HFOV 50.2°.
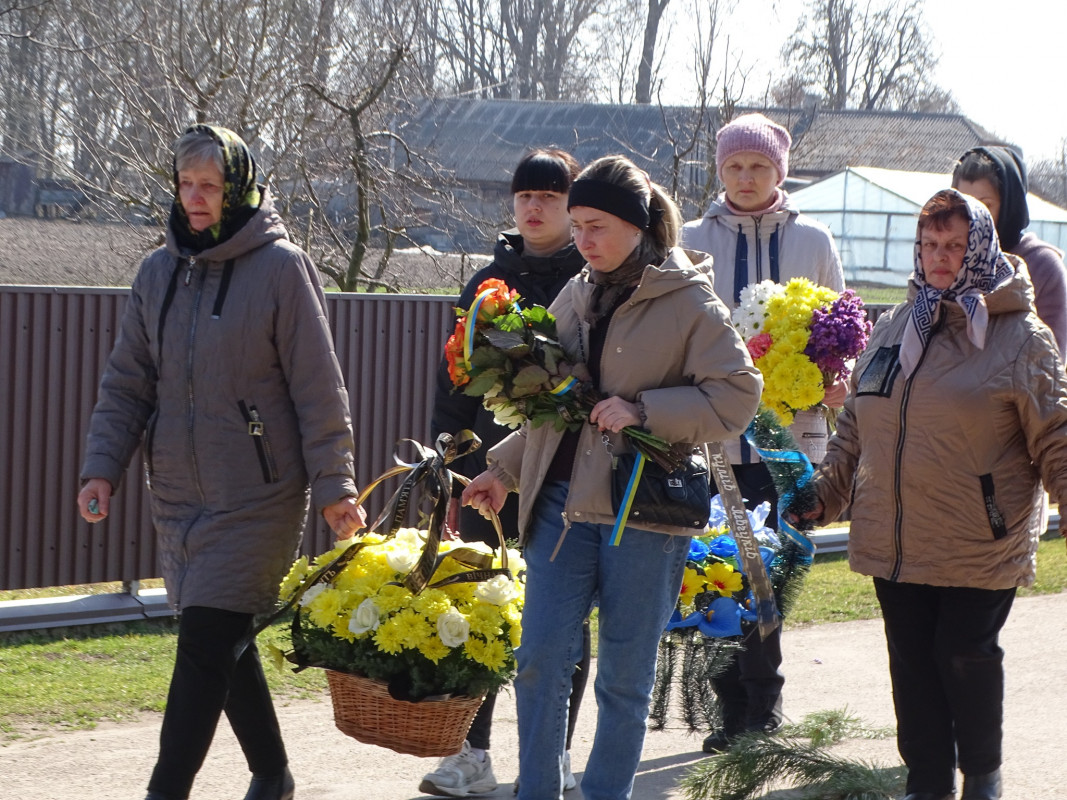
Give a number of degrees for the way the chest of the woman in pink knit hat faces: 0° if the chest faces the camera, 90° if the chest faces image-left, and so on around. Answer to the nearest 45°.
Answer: approximately 0°

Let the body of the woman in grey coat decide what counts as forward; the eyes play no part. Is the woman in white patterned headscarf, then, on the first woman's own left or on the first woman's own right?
on the first woman's own left

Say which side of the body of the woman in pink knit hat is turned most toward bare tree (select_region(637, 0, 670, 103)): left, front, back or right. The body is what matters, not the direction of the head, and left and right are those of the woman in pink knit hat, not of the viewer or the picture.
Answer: back

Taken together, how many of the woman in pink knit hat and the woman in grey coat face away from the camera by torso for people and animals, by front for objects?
0

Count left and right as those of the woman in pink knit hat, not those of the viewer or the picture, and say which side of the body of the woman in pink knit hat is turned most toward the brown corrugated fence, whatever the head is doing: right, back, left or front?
right

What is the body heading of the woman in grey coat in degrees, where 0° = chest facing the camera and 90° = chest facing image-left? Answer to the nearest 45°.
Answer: approximately 45°

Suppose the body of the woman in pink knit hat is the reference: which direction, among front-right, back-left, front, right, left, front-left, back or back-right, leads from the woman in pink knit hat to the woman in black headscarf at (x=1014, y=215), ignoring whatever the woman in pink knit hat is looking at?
left

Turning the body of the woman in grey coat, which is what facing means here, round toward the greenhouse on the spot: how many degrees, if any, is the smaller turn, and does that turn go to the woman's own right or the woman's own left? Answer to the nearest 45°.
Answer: approximately 180°

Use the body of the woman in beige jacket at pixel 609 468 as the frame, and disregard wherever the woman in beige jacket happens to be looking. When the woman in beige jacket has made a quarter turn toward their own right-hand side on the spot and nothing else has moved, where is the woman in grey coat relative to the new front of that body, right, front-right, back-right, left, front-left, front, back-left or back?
front-left
